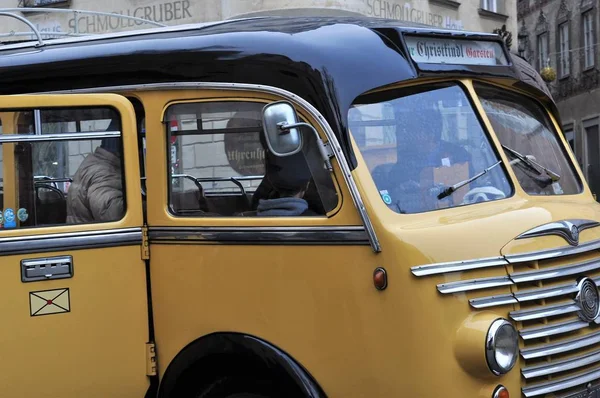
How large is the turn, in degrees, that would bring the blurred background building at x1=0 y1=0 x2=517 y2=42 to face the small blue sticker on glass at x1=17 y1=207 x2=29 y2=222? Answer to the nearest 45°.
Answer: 0° — it already faces it

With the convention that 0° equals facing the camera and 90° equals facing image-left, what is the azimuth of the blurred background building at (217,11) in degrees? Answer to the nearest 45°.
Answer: approximately 0°

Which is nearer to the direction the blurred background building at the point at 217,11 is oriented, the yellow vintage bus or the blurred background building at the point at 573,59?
the yellow vintage bus

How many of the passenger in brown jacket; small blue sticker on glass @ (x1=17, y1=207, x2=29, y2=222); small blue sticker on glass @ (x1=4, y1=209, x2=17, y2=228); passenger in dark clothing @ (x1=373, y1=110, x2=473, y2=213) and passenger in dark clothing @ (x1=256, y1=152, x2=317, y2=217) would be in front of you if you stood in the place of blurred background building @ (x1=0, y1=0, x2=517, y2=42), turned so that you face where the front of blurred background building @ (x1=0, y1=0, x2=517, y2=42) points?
5

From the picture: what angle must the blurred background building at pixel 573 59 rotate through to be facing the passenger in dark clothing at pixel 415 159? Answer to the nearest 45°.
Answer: approximately 45° to its left

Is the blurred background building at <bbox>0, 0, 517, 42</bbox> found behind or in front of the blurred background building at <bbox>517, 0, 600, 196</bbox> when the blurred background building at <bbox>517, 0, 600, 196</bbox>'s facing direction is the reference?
in front

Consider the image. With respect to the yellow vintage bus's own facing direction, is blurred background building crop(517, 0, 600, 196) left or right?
on its left

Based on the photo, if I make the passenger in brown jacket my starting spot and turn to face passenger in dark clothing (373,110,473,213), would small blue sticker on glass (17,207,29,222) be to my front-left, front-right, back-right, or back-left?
back-right

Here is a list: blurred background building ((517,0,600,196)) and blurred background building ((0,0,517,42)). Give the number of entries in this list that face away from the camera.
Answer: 0

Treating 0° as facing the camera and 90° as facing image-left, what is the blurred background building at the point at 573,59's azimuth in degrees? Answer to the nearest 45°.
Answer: approximately 45°

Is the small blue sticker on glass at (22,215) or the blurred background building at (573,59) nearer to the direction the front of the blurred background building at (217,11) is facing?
the small blue sticker on glass

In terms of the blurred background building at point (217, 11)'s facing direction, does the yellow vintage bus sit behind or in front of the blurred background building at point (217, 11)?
in front

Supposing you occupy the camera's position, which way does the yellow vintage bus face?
facing the viewer and to the right of the viewer

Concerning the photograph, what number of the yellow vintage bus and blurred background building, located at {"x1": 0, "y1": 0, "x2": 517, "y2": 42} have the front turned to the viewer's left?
0

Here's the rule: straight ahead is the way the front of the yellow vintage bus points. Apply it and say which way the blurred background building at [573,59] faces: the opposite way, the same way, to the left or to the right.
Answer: to the right

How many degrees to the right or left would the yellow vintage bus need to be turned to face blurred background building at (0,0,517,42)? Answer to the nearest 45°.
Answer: approximately 135° to its left
